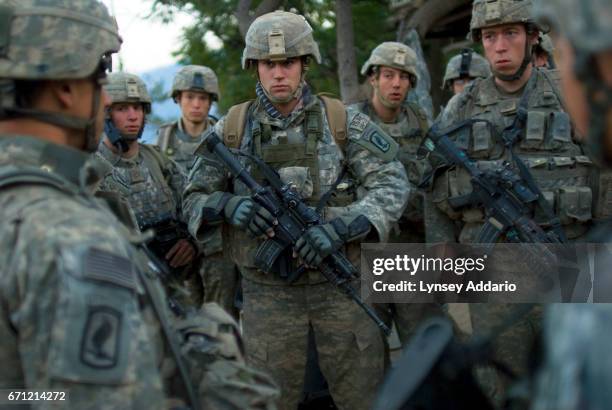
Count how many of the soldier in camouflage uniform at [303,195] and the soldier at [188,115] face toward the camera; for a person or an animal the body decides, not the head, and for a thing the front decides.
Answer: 2

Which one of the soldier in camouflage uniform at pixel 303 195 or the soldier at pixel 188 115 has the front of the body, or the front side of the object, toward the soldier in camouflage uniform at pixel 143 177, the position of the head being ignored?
the soldier

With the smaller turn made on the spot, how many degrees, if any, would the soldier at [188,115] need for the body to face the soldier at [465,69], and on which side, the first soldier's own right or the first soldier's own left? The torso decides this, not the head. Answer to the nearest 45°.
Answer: approximately 90° to the first soldier's own left

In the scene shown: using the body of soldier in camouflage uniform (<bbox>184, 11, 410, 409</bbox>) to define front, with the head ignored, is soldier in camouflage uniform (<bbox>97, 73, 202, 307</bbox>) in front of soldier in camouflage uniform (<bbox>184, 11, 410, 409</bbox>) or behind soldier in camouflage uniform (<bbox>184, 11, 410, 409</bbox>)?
behind

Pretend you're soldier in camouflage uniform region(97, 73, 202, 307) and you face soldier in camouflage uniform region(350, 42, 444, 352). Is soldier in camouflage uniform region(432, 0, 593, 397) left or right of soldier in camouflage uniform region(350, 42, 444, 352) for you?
right

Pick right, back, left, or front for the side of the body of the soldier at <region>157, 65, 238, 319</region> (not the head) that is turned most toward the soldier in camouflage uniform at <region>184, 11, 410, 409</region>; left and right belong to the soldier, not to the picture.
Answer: front

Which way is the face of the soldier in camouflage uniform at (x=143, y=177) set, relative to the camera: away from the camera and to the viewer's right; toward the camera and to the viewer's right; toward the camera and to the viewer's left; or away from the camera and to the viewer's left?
toward the camera and to the viewer's right

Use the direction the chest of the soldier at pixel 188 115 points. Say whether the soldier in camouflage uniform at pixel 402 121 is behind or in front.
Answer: in front

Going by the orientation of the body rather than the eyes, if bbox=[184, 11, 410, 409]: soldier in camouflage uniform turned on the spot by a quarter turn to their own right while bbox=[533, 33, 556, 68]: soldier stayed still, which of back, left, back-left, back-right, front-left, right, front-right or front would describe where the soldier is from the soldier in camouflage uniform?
back-right

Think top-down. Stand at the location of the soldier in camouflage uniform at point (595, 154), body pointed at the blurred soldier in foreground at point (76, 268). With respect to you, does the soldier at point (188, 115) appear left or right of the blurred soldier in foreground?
right

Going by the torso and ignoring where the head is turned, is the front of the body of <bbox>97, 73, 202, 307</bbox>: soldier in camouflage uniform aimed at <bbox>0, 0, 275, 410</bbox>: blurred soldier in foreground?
yes

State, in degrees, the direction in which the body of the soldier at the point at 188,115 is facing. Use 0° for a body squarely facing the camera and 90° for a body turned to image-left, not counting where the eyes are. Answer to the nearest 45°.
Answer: approximately 0°

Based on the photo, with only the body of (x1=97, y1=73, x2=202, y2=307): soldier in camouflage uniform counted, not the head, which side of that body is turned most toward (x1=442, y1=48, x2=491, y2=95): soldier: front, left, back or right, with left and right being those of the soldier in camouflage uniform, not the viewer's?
left
